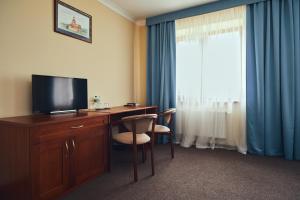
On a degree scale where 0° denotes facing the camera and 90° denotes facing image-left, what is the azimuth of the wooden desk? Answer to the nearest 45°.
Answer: approximately 315°

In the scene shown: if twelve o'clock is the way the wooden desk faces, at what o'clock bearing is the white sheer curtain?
The white sheer curtain is roughly at 10 o'clock from the wooden desk.

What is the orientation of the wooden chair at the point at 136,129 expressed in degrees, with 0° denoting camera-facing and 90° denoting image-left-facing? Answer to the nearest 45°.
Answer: approximately 135°

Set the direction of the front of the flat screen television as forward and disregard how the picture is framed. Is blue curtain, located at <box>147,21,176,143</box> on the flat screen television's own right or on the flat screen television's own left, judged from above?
on the flat screen television's own left

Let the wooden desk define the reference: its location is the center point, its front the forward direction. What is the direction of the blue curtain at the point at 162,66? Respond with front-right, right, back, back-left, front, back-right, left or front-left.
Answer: left

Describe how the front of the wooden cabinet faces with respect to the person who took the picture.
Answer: facing the viewer and to the right of the viewer

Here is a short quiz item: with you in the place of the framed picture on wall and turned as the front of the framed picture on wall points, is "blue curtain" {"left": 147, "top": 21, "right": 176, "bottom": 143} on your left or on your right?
on your left

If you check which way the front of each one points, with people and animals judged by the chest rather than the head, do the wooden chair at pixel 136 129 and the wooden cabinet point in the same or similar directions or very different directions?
very different directions

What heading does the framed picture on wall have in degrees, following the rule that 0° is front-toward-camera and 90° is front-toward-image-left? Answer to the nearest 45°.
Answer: approximately 315°

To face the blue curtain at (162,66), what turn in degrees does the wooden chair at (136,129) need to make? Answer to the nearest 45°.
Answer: approximately 45° to its right

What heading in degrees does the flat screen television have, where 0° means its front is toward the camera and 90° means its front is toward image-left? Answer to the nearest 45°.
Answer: approximately 315°

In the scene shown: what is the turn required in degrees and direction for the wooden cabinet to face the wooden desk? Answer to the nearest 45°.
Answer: approximately 90° to its left

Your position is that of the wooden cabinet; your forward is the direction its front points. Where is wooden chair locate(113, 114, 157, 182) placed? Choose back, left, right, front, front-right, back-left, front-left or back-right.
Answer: front-left

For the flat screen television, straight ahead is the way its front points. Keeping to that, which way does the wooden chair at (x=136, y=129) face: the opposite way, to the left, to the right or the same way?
the opposite way

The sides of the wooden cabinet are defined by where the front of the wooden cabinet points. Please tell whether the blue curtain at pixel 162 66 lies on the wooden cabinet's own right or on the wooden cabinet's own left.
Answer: on the wooden cabinet's own left

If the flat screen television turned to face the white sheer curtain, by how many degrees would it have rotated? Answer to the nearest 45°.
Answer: approximately 45° to its left
